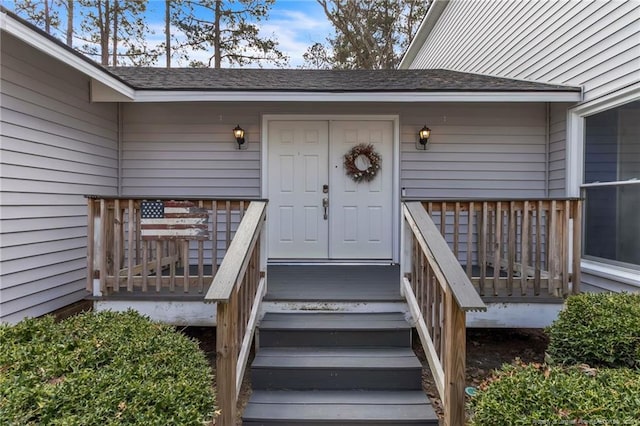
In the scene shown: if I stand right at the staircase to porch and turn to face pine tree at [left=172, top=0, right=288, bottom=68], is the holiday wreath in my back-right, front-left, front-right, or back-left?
front-right

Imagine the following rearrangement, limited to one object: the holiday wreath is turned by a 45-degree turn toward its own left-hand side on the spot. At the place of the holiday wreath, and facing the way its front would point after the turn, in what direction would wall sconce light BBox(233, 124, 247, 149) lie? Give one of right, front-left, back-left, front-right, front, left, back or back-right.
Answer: back-right

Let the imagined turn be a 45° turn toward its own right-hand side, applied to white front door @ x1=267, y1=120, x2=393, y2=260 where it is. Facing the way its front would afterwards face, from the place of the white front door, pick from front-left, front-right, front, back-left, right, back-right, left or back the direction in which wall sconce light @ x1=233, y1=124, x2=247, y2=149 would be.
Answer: front-right

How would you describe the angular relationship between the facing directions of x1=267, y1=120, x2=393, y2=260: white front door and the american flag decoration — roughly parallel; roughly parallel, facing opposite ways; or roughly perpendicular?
roughly parallel

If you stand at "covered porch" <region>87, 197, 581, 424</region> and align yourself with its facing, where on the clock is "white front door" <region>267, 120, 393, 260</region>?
The white front door is roughly at 6 o'clock from the covered porch.

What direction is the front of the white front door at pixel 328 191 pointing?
toward the camera

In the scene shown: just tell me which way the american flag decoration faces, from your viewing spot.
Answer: facing the viewer

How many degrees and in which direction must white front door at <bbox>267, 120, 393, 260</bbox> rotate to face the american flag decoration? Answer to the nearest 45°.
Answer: approximately 45° to its right

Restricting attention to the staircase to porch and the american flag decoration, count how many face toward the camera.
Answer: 2

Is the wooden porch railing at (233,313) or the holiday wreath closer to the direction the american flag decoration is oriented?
the wooden porch railing

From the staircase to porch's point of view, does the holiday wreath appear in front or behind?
behind

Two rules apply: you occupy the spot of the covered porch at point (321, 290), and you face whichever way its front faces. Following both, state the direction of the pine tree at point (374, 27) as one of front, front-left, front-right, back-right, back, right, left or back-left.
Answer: back

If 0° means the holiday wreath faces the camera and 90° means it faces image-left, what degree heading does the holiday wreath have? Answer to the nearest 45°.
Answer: approximately 0°

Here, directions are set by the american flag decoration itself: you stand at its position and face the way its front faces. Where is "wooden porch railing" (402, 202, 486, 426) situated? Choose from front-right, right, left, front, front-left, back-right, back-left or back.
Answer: front-left

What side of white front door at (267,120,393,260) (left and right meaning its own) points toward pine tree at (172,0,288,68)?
back

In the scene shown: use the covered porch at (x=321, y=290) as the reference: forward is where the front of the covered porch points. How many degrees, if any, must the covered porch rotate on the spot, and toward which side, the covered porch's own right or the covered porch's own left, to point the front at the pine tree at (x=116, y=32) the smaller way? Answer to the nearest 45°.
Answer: approximately 135° to the covered porch's own right
